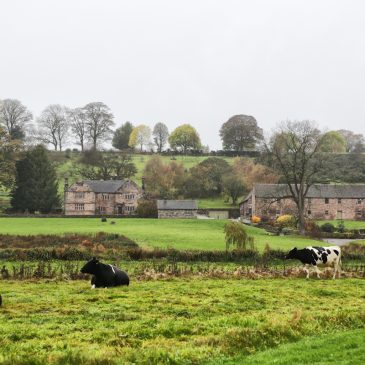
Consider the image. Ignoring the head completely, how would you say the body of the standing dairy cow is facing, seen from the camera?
to the viewer's left

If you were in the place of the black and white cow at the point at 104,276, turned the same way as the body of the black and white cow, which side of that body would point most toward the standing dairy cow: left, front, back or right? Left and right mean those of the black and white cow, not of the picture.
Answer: back

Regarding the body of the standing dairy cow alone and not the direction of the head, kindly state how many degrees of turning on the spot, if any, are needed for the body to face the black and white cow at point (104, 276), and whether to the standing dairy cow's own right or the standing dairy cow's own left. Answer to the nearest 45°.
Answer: approximately 45° to the standing dairy cow's own left

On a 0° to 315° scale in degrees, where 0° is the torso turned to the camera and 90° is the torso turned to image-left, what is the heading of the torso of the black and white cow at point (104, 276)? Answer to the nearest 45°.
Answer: approximately 90°

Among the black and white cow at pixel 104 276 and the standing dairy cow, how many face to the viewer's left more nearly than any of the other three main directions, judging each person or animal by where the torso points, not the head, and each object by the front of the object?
2
